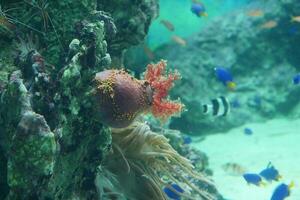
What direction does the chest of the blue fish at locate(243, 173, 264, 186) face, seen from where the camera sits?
to the viewer's left

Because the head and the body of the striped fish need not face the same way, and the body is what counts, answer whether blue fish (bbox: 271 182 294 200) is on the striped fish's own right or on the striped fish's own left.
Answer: on the striped fish's own right

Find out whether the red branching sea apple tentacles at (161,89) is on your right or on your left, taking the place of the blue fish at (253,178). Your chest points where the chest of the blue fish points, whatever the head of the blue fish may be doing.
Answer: on your left

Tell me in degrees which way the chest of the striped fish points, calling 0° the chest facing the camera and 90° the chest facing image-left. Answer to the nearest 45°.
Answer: approximately 270°

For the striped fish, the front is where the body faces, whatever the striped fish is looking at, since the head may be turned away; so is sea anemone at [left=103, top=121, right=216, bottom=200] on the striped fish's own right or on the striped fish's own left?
on the striped fish's own right

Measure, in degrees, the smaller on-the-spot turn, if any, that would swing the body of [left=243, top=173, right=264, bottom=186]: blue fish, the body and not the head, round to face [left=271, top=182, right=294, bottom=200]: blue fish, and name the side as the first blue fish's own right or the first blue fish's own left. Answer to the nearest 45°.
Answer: approximately 135° to the first blue fish's own left

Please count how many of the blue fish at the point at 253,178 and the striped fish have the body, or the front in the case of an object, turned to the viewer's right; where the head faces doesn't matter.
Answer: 1

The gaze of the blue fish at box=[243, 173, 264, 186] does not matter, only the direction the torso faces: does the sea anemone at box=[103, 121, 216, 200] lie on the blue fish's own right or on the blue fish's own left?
on the blue fish's own left
